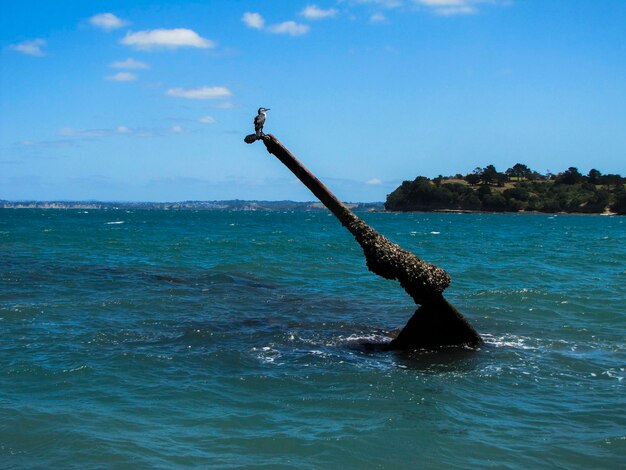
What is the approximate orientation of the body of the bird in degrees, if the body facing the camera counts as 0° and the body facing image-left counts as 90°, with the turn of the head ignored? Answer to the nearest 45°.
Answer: approximately 270°
